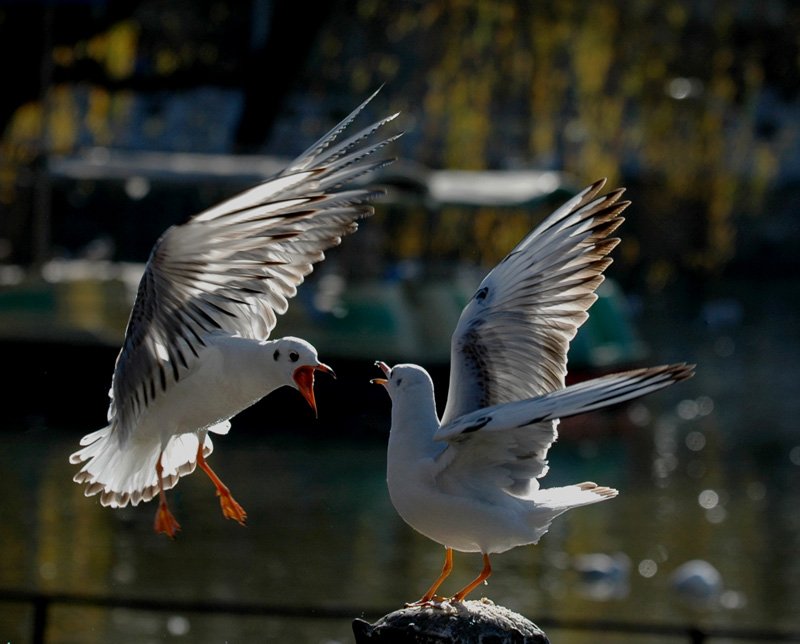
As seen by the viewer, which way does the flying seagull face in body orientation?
to the viewer's right

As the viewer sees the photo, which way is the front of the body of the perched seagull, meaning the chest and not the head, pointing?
to the viewer's left

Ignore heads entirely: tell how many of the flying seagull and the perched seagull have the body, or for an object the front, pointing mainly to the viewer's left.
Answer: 1

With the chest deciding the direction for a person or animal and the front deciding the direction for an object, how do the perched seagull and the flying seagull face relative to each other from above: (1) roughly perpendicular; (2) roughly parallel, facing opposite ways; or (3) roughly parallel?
roughly parallel, facing opposite ways

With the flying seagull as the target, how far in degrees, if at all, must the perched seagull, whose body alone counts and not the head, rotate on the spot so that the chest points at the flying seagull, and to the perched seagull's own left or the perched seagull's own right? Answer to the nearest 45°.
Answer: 0° — it already faces it

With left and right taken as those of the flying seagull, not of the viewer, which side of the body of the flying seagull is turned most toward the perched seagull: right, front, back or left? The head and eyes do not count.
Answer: front

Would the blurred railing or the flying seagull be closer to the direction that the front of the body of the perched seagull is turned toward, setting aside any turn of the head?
the flying seagull
